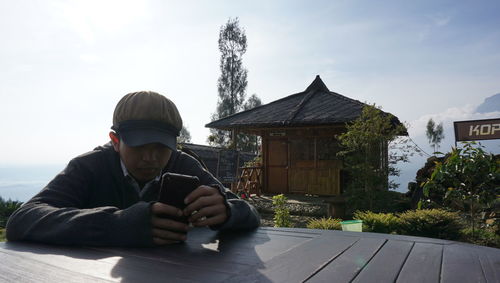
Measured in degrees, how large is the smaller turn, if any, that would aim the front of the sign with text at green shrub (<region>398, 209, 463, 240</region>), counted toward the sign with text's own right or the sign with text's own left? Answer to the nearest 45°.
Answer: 0° — it already faces it

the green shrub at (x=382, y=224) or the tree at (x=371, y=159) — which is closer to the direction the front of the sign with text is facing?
the green shrub

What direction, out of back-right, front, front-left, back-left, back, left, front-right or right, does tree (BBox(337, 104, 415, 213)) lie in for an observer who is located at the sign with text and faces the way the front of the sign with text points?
front-right

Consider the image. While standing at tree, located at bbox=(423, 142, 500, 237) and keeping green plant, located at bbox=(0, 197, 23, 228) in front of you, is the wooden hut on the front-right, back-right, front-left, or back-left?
front-right

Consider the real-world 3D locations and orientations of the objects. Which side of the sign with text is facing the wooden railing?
right

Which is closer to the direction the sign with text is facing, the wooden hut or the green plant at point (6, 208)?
the green plant

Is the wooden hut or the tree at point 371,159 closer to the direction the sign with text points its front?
the tree

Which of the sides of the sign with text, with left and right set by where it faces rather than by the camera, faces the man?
front

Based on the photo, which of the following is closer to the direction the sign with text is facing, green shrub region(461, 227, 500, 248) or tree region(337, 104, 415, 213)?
the green shrub

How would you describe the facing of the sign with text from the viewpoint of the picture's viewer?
facing the viewer

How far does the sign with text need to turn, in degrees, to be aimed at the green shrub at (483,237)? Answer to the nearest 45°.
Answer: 0° — it already faces it

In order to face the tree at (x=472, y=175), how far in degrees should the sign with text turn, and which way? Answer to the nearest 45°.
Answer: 0° — it already faces it

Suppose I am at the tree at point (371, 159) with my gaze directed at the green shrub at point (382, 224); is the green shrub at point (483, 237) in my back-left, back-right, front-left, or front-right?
front-left

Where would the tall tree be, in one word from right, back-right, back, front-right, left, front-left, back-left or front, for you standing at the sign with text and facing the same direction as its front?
back-right

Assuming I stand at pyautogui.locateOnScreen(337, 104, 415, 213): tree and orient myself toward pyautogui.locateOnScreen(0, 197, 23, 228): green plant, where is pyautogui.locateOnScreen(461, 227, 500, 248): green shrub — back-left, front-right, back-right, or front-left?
back-left

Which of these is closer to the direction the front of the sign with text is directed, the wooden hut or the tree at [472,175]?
the tree
